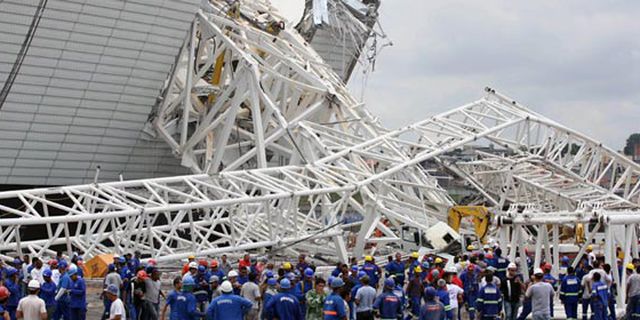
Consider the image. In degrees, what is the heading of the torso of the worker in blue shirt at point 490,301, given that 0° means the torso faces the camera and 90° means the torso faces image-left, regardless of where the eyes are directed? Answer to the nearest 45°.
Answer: approximately 180°

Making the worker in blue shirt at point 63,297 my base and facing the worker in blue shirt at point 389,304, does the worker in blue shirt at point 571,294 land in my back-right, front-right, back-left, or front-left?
front-left

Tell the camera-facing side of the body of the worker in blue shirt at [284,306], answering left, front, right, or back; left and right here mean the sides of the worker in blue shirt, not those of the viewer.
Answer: back

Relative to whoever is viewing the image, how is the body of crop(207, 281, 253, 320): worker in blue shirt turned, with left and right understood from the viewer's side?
facing away from the viewer

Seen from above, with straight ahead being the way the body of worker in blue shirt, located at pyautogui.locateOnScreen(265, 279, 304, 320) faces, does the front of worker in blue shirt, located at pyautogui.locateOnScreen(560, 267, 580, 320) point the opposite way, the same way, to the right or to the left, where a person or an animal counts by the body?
the same way

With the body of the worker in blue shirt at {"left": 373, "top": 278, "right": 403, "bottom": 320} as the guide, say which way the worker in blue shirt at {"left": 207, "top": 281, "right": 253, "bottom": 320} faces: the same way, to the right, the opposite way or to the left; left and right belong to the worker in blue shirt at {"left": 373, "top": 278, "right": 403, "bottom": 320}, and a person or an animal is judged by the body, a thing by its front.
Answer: the same way

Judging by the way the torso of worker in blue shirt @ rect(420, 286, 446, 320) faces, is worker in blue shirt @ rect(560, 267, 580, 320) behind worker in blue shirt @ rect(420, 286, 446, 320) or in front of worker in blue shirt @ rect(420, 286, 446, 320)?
in front

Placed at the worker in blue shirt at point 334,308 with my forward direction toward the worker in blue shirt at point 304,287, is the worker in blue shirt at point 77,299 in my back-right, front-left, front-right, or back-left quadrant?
front-left

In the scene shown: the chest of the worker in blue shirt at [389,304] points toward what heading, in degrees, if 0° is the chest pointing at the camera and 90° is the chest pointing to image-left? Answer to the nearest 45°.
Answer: approximately 180°

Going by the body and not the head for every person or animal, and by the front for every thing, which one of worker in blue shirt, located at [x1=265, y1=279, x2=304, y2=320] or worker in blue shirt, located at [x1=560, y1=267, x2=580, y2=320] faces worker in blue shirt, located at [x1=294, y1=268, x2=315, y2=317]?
worker in blue shirt, located at [x1=265, y1=279, x2=304, y2=320]

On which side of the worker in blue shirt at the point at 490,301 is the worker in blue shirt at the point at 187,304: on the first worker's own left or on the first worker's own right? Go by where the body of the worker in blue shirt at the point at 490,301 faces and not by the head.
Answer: on the first worker's own left

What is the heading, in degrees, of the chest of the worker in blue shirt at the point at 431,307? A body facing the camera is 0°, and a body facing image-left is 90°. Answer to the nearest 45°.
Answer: approximately 180°

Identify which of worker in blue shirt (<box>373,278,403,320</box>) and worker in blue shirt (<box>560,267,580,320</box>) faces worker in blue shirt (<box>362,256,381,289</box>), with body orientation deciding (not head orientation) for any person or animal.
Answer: worker in blue shirt (<box>373,278,403,320</box>)

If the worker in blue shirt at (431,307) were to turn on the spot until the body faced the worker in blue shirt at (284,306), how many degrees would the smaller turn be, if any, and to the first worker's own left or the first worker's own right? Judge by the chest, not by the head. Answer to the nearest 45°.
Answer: approximately 135° to the first worker's own left

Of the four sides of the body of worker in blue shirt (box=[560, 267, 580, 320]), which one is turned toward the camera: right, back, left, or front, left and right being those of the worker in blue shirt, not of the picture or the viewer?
back
